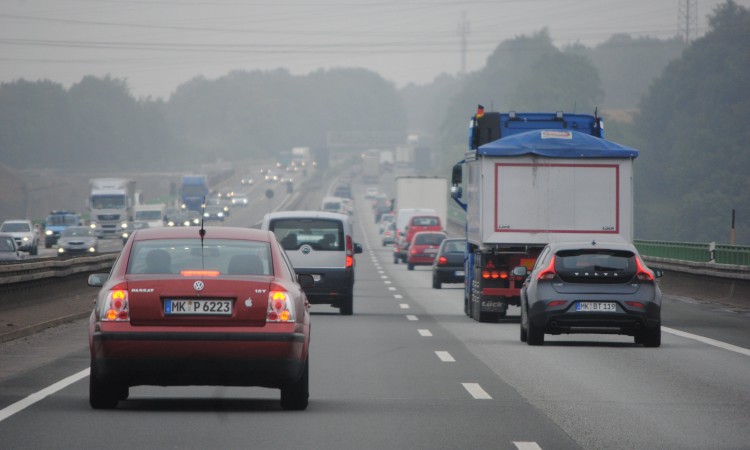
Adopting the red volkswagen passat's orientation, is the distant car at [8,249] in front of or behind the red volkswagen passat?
in front

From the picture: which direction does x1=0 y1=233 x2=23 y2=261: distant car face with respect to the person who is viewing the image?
facing the viewer

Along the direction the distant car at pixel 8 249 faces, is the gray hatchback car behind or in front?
in front

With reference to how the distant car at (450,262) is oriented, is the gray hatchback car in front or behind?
behind

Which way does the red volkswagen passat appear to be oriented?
away from the camera

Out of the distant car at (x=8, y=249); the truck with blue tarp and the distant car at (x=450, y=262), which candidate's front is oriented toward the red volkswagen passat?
the distant car at (x=8, y=249)

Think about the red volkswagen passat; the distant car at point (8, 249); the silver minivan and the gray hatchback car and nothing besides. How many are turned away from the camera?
3

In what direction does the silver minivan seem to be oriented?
away from the camera

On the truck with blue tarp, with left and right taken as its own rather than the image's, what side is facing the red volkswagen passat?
back

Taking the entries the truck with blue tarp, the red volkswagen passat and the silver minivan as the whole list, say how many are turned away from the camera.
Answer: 3

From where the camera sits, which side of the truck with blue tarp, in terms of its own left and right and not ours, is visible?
back

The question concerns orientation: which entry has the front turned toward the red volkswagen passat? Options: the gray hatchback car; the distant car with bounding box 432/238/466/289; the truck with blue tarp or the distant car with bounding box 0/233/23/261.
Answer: the distant car with bounding box 0/233/23/261

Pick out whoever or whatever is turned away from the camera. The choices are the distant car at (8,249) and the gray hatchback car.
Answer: the gray hatchback car

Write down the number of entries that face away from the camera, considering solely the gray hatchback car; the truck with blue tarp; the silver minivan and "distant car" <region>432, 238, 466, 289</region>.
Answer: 4

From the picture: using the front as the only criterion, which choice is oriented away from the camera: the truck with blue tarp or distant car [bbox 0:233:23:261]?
the truck with blue tarp
